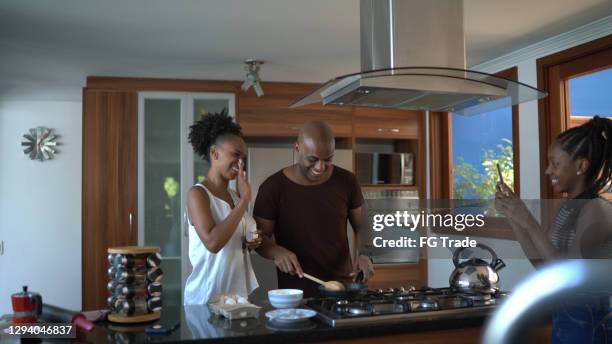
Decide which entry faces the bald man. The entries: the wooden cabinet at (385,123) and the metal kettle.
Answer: the wooden cabinet

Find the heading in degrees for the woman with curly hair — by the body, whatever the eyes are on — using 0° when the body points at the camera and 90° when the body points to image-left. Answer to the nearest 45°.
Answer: approximately 315°

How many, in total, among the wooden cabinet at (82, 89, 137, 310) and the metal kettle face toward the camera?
1

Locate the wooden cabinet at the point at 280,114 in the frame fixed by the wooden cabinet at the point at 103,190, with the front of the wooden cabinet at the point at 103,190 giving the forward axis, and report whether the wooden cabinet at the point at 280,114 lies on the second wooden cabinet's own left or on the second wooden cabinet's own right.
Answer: on the second wooden cabinet's own left

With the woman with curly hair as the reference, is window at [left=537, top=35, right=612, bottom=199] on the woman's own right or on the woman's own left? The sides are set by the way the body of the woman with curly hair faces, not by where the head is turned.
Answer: on the woman's own left

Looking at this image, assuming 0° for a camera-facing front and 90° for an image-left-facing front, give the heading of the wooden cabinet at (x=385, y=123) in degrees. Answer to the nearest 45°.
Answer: approximately 0°

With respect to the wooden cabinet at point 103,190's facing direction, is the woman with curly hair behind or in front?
in front

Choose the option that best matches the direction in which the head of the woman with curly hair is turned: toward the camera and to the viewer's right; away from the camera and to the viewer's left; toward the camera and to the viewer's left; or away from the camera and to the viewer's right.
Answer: toward the camera and to the viewer's right

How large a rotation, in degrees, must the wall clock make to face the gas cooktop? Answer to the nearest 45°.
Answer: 0° — it already faces it
